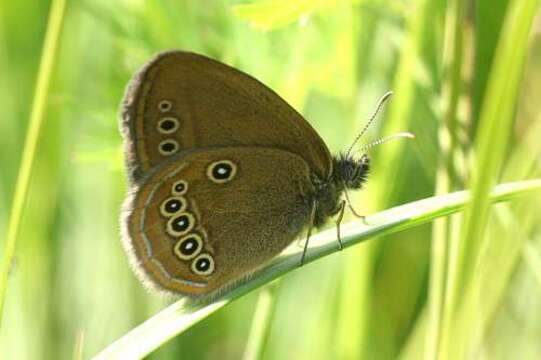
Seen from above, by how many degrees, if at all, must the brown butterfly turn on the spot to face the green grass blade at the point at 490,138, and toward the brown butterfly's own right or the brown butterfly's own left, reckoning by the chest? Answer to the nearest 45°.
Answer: approximately 45° to the brown butterfly's own right

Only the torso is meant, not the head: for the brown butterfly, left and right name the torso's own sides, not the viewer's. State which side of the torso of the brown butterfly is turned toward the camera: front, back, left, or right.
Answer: right
